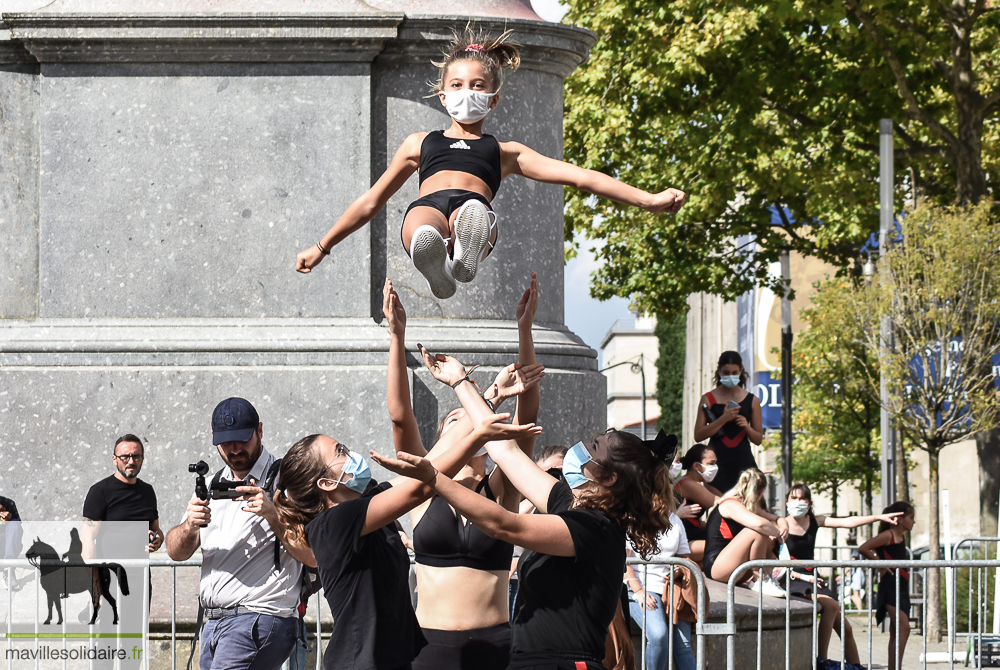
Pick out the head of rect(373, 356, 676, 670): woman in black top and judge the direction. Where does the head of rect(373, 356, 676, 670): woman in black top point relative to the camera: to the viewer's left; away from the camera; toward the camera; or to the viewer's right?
to the viewer's left

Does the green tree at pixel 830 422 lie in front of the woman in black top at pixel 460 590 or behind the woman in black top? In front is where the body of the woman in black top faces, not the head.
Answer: behind

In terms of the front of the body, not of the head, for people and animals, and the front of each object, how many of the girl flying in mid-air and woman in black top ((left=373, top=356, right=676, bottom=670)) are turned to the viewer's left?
1
